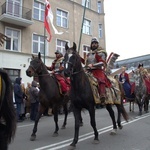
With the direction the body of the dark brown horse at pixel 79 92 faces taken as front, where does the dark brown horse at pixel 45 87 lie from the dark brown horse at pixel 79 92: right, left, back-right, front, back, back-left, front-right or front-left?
right

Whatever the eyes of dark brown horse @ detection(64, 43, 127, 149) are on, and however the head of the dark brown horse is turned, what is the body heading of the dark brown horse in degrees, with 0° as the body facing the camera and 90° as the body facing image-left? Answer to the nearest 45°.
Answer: approximately 45°

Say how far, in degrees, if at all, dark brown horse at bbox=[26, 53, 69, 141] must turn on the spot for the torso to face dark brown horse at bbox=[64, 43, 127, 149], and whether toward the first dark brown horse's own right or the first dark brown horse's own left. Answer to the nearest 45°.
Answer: approximately 90° to the first dark brown horse's own left

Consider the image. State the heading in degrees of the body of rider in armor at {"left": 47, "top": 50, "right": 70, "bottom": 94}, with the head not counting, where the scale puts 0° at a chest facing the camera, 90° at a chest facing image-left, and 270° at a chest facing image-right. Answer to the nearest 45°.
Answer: approximately 45°

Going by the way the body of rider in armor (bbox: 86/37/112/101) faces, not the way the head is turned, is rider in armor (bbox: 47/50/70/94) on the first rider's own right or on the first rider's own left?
on the first rider's own right

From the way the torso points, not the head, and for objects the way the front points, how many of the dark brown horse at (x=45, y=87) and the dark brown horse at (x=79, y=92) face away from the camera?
0

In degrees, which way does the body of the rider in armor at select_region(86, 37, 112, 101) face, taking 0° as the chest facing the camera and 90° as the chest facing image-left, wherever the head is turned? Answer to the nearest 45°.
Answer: approximately 45°

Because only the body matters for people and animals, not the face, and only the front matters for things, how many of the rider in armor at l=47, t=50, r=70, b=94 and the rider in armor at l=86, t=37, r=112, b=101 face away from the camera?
0

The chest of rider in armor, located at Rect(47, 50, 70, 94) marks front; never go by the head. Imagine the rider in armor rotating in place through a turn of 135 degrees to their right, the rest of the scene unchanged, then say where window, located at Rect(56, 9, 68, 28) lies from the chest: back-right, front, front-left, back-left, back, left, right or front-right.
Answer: front

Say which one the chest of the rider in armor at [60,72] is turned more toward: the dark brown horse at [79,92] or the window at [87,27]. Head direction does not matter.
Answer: the dark brown horse

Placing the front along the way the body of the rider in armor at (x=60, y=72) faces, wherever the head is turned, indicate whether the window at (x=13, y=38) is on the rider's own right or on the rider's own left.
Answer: on the rider's own right
